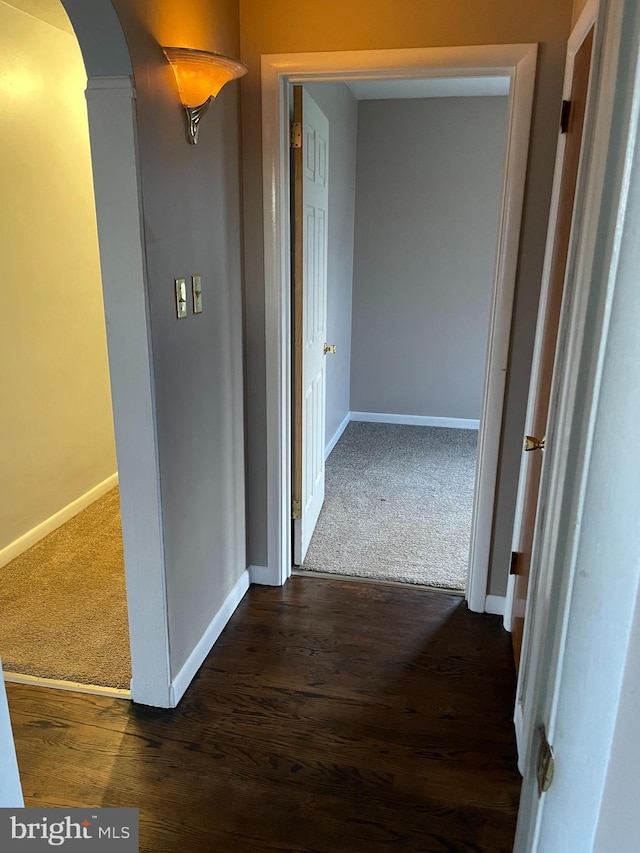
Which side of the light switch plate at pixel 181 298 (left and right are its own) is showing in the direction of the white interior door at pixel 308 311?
left

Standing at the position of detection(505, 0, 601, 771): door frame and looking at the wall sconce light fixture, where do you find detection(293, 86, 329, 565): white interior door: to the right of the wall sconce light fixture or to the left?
right

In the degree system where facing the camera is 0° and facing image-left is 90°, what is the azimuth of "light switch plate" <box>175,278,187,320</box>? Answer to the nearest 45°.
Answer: approximately 315°

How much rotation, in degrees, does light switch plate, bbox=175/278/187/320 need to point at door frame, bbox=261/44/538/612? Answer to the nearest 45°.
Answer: approximately 90° to its left
